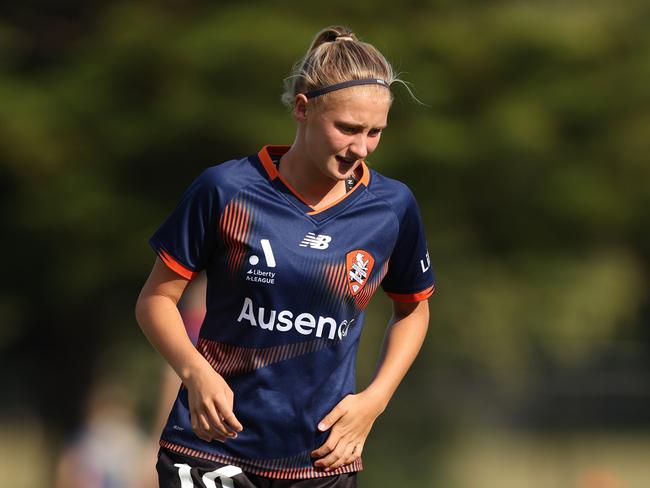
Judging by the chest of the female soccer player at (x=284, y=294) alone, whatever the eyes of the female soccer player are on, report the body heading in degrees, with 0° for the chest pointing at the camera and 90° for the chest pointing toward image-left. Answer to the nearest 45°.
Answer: approximately 315°

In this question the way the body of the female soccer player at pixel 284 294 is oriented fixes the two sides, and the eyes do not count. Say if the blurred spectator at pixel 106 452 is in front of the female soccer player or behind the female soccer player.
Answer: behind
